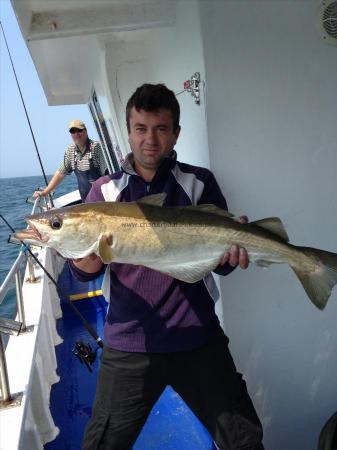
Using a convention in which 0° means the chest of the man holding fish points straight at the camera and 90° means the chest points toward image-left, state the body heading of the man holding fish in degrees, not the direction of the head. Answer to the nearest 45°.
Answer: approximately 0°
